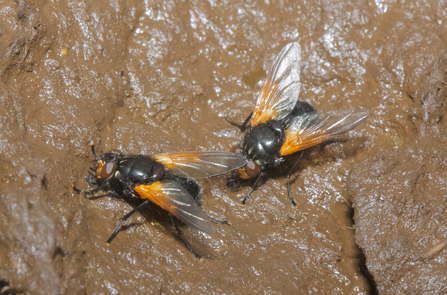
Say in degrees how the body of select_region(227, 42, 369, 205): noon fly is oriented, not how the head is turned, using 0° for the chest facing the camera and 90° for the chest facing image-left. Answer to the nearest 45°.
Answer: approximately 45°

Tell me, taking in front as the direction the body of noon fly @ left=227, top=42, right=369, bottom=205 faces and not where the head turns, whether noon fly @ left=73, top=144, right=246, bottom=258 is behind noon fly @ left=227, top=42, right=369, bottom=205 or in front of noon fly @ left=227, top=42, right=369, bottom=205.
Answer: in front

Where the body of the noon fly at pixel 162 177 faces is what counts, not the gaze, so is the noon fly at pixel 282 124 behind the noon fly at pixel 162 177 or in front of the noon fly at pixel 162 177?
behind

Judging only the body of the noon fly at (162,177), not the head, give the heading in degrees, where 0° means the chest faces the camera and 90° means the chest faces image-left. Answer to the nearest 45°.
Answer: approximately 90°

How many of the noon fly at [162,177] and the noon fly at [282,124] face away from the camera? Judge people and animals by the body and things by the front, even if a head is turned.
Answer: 0
